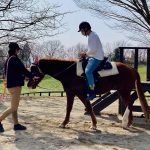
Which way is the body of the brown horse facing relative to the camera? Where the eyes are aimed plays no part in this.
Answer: to the viewer's left

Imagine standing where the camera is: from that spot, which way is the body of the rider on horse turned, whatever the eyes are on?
to the viewer's left
